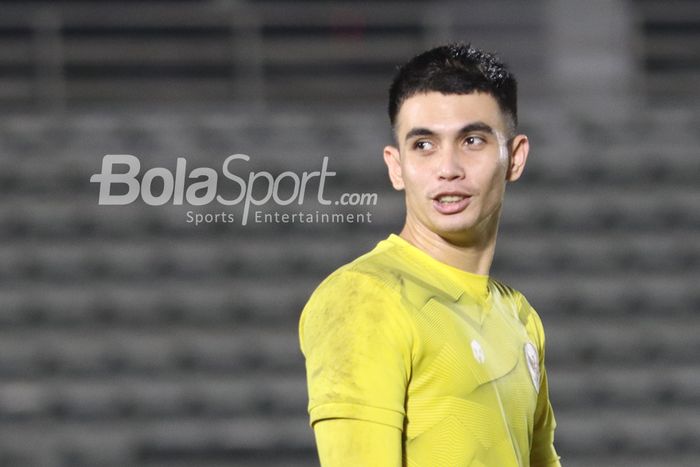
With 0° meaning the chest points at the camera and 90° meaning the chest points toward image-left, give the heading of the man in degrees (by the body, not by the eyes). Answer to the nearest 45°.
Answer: approximately 315°
